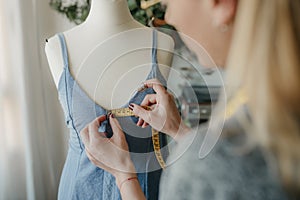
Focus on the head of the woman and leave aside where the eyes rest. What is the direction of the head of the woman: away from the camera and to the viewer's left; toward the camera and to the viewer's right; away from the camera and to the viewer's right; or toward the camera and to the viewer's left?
away from the camera and to the viewer's left

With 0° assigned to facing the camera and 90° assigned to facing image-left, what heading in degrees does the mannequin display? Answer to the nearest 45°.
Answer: approximately 0°

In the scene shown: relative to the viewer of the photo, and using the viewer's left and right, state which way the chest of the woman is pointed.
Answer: facing away from the viewer and to the left of the viewer

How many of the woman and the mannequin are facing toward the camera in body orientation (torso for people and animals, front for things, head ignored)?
1
